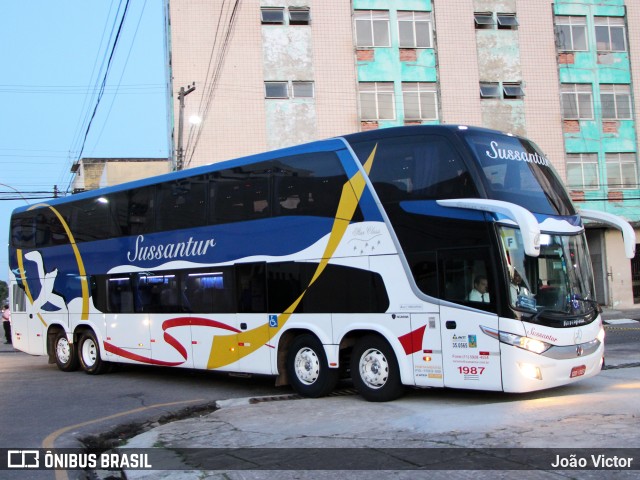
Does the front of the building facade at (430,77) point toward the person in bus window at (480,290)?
yes

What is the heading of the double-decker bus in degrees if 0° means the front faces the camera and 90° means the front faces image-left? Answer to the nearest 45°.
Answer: approximately 315°

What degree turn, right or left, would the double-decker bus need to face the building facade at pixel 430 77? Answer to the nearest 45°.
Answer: approximately 135° to its left

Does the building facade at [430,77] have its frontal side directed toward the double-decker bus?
yes

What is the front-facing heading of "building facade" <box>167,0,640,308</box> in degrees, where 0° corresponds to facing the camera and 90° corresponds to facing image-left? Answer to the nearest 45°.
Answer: approximately 0°
